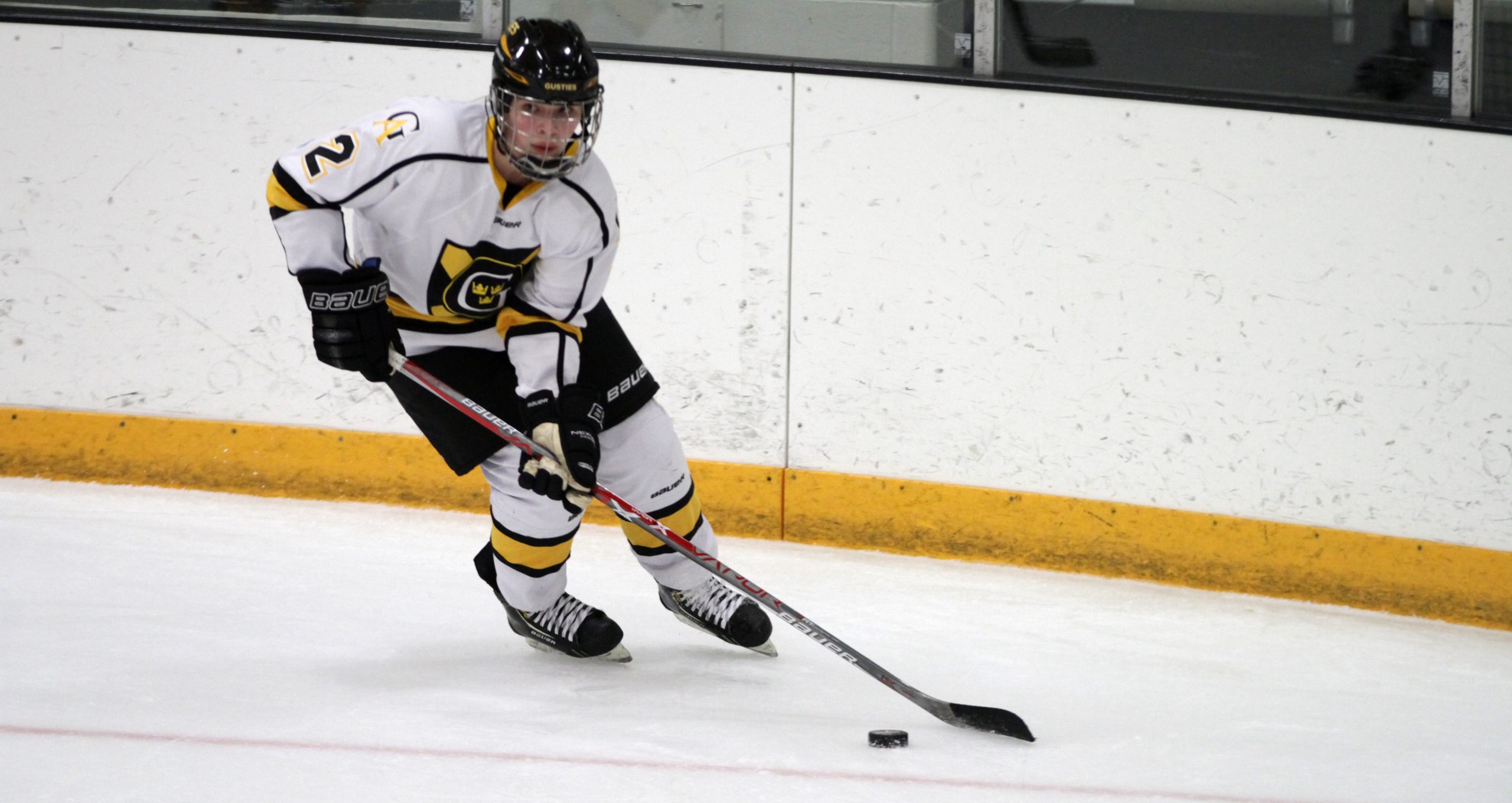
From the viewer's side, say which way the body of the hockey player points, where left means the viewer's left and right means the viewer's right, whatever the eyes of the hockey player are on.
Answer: facing the viewer and to the right of the viewer

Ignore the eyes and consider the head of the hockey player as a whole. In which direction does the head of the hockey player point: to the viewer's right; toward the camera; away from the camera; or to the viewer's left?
toward the camera
